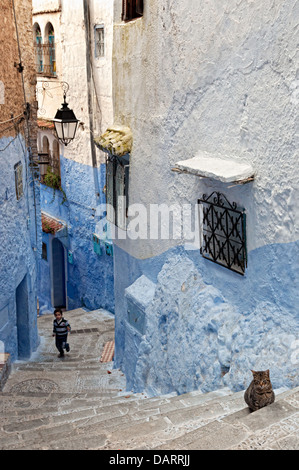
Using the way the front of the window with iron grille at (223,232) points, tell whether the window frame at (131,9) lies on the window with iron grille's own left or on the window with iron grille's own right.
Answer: on the window with iron grille's own right

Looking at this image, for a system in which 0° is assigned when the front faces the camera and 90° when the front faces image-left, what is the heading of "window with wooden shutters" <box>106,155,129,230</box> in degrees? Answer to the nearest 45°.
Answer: approximately 45°

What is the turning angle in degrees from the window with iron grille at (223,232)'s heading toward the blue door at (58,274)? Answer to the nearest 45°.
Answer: approximately 90° to its right

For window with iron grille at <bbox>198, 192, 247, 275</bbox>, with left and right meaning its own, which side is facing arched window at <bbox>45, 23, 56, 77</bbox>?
right

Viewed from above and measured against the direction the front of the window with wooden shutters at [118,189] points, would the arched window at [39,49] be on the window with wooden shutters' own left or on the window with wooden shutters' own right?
on the window with wooden shutters' own right

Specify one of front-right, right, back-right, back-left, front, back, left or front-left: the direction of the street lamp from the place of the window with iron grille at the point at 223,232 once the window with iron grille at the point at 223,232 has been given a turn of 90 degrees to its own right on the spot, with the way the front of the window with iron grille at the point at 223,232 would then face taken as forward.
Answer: front

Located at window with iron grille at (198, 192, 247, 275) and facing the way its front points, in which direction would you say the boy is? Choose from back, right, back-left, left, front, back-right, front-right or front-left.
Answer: right

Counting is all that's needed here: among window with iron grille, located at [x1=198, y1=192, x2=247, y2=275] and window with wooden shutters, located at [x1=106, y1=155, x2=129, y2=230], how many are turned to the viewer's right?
0

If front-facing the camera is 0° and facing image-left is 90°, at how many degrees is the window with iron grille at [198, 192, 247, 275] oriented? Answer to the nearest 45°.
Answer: approximately 45°
